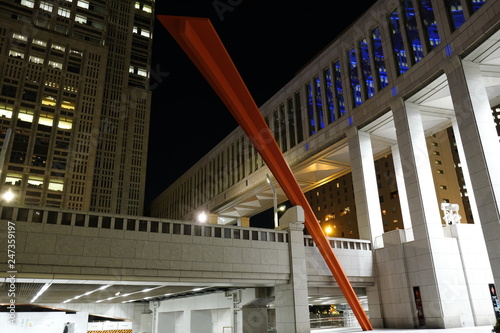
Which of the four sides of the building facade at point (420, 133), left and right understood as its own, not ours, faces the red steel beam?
front

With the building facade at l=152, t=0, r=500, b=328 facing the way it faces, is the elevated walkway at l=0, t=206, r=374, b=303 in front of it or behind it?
in front

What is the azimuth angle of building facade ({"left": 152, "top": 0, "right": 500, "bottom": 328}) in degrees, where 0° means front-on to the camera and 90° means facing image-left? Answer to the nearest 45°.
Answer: approximately 45°
